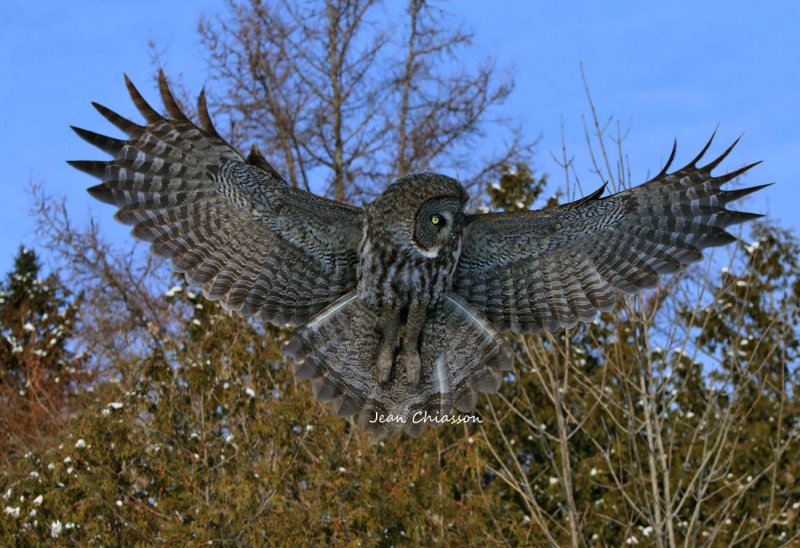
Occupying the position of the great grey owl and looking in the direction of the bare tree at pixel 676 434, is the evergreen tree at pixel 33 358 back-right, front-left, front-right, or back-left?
front-left

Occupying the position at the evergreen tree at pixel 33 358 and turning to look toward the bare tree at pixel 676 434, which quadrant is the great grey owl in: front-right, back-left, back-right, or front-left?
front-right

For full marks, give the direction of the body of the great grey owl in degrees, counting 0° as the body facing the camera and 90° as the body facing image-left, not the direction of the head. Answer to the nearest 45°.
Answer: approximately 0°

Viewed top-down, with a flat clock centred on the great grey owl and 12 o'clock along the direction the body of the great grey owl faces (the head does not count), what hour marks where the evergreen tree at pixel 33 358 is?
The evergreen tree is roughly at 5 o'clock from the great grey owl.

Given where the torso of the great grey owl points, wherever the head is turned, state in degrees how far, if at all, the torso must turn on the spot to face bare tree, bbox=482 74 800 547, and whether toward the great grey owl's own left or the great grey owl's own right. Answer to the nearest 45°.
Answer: approximately 135° to the great grey owl's own left
